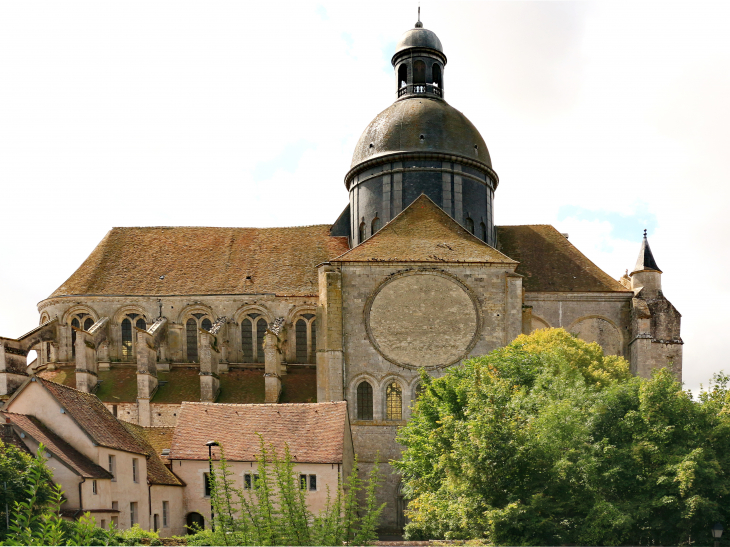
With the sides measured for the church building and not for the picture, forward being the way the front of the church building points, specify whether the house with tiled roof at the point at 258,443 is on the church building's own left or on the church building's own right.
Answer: on the church building's own right

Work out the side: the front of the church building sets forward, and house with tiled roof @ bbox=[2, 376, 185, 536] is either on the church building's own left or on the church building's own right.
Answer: on the church building's own right

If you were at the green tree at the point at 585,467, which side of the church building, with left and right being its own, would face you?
right
